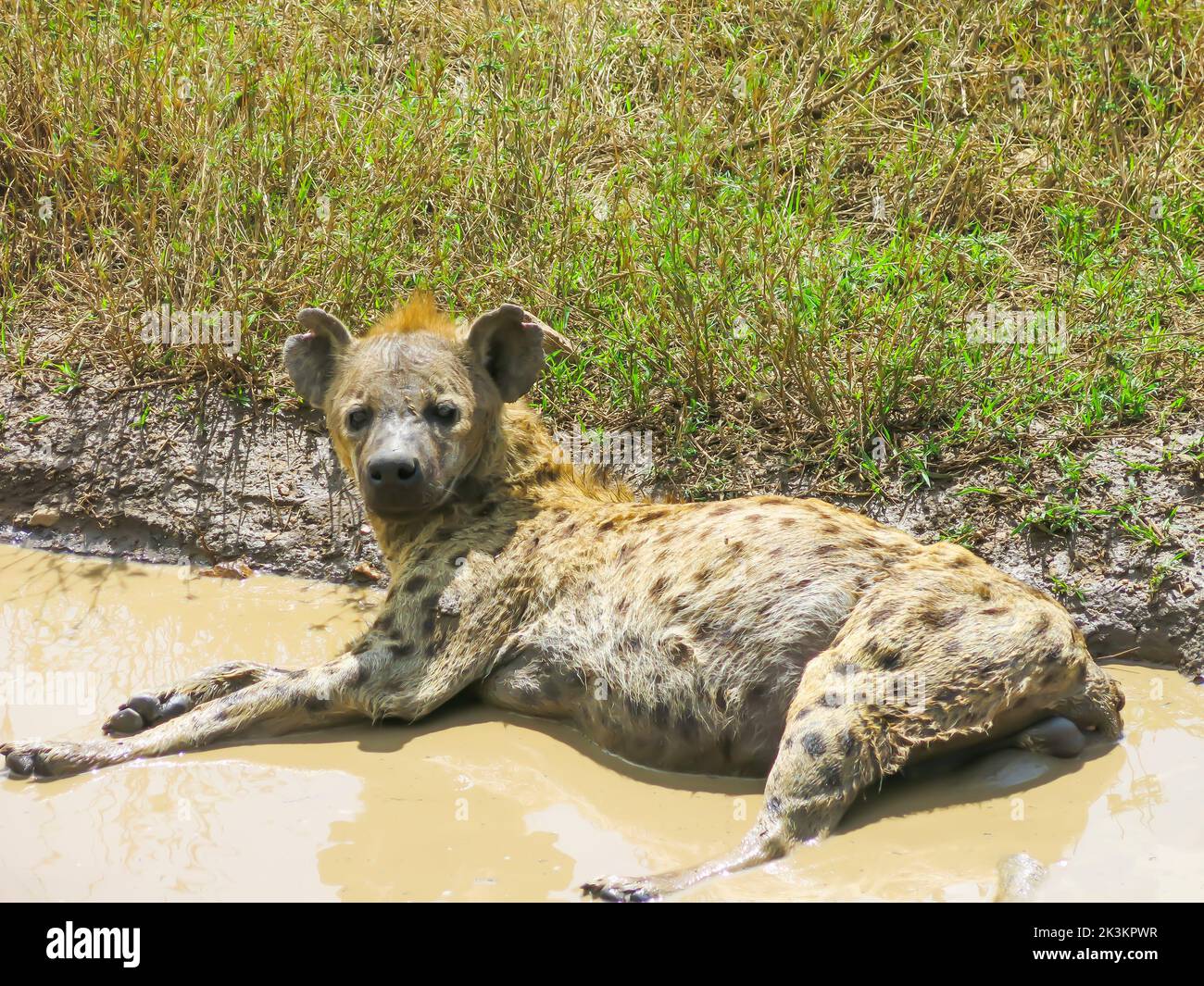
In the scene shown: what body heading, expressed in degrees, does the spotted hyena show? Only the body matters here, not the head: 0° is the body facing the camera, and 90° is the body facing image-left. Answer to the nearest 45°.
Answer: approximately 90°
